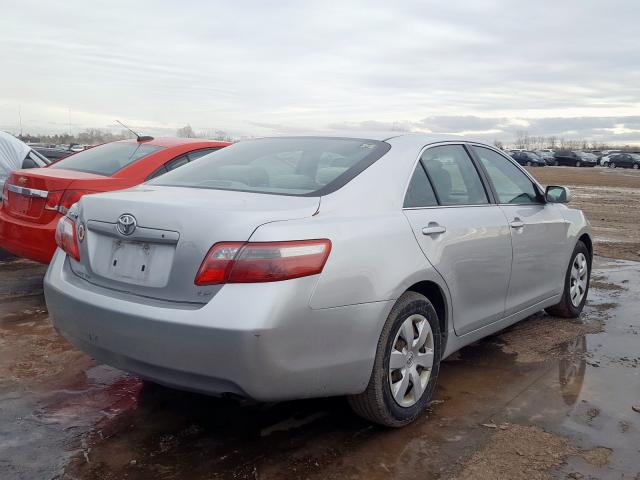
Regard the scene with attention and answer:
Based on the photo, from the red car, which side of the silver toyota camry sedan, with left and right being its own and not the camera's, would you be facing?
left

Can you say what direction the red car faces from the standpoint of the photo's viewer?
facing away from the viewer and to the right of the viewer

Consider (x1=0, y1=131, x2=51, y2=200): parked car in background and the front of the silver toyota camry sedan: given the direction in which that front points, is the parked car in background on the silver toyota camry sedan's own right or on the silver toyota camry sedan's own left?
on the silver toyota camry sedan's own left

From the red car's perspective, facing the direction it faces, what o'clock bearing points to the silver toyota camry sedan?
The silver toyota camry sedan is roughly at 4 o'clock from the red car.

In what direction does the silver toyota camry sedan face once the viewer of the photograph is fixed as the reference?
facing away from the viewer and to the right of the viewer
